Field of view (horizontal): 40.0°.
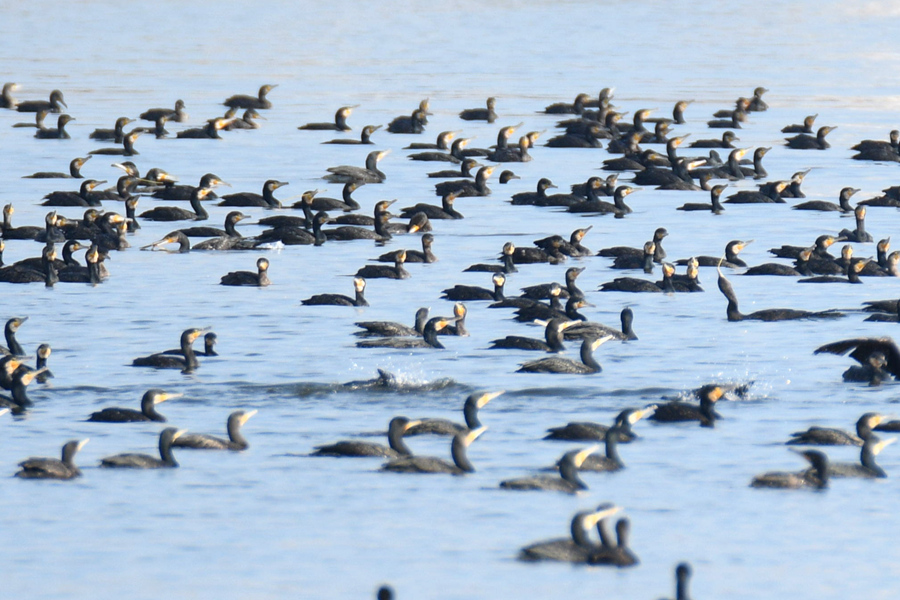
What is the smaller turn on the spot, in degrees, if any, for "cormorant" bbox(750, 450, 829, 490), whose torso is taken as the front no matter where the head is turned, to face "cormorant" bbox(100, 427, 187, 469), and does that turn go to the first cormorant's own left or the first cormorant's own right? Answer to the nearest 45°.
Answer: approximately 180°

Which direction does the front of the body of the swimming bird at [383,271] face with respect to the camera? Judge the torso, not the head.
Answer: to the viewer's right

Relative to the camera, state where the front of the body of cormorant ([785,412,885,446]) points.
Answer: to the viewer's right

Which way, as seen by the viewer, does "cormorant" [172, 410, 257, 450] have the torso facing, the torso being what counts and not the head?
to the viewer's right

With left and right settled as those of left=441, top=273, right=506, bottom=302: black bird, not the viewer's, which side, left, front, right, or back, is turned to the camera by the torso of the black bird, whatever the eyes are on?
right

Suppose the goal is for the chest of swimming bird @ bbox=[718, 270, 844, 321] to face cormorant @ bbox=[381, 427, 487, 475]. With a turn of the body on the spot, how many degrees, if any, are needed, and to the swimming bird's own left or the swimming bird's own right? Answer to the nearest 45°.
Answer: approximately 90° to the swimming bird's own left

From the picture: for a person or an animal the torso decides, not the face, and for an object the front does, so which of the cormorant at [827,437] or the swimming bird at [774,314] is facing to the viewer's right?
the cormorant

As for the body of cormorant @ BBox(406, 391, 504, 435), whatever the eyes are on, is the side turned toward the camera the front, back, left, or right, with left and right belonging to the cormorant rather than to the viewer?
right

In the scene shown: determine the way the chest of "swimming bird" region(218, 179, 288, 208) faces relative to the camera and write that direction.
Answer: to the viewer's right

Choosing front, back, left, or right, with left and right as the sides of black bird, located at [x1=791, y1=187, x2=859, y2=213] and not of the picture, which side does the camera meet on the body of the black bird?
right

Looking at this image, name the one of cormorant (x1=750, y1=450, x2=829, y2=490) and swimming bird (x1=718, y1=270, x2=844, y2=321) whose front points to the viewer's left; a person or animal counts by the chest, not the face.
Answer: the swimming bird

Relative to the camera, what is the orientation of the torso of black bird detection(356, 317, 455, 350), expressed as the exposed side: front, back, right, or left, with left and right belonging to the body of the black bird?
right

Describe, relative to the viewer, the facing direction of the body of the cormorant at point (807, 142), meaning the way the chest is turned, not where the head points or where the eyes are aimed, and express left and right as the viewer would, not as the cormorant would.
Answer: facing to the right of the viewer

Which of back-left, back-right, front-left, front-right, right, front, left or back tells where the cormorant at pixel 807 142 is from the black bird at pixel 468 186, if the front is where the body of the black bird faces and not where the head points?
front-left
